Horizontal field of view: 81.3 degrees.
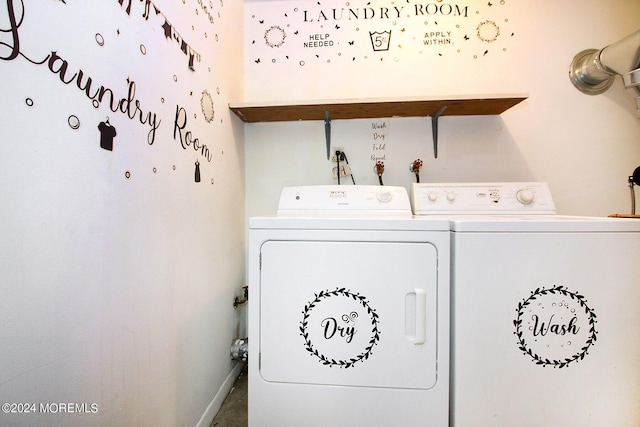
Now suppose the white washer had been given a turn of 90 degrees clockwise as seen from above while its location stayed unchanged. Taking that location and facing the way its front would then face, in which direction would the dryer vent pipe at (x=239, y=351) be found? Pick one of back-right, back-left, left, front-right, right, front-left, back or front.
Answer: front

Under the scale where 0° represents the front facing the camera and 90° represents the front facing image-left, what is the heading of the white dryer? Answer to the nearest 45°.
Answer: approximately 0°

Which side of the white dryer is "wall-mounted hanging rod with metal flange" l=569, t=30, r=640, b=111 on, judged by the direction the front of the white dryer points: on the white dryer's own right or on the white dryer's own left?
on the white dryer's own left

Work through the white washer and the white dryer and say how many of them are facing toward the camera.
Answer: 2

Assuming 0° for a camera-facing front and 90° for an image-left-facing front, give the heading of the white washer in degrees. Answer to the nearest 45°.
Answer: approximately 0°
